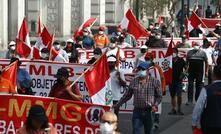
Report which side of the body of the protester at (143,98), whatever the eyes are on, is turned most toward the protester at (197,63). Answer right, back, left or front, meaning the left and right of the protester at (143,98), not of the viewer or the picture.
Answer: back

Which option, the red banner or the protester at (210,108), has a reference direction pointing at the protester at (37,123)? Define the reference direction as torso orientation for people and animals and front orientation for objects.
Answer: the red banner

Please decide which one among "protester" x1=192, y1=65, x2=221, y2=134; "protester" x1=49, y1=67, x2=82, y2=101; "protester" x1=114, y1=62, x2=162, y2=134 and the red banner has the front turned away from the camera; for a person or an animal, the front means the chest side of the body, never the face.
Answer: "protester" x1=192, y1=65, x2=221, y2=134

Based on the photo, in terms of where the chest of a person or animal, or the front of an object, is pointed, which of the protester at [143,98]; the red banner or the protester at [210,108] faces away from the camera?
the protester at [210,108]

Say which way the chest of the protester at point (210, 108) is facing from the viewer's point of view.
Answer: away from the camera

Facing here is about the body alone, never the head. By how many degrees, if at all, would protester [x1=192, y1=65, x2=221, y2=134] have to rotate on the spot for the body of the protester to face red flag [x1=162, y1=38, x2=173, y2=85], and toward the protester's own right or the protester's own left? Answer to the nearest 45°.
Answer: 0° — they already face it

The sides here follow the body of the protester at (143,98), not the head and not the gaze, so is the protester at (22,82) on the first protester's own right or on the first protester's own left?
on the first protester's own right

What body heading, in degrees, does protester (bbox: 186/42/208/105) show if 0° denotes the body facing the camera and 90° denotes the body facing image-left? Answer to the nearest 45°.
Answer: approximately 0°
